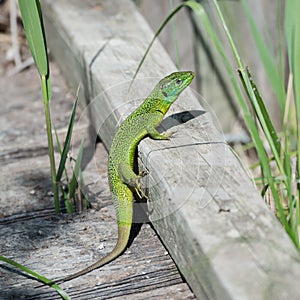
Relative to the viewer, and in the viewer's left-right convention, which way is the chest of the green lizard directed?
facing to the right of the viewer
